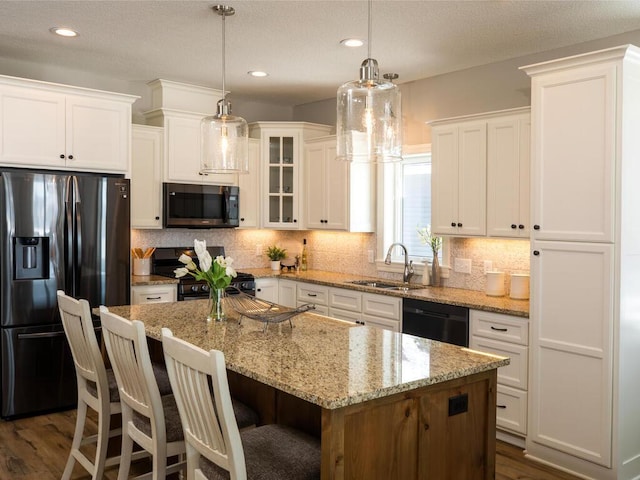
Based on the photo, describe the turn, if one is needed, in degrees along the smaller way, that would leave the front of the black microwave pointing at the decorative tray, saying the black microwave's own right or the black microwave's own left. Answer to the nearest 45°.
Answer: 0° — it already faces it

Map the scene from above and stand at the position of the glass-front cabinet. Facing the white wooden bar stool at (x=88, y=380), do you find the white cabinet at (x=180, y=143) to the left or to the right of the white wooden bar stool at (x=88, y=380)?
right

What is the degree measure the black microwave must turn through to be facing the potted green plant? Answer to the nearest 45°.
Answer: approximately 135° to its left

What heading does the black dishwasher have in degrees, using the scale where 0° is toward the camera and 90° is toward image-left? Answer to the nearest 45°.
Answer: approximately 45°

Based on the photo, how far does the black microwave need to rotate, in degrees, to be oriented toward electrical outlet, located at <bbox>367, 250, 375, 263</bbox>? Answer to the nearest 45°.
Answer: approximately 90° to its left

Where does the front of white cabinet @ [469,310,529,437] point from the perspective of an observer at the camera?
facing the viewer and to the left of the viewer

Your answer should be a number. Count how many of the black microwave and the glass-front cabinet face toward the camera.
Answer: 2

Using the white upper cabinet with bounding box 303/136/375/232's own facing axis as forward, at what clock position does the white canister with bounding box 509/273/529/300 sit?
The white canister is roughly at 9 o'clock from the white upper cabinet.

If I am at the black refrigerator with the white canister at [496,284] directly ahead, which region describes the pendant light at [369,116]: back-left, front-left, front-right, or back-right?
front-right

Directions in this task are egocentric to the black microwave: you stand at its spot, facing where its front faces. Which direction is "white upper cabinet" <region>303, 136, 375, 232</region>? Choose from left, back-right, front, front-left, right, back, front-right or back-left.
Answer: left

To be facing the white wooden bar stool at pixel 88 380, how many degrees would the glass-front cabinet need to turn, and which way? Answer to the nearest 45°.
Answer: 0° — it already faces it

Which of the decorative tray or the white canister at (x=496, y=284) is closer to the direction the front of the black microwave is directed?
the decorative tray

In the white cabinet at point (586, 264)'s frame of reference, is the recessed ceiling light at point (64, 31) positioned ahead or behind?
ahead

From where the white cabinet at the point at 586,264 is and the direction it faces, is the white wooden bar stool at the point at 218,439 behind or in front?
in front

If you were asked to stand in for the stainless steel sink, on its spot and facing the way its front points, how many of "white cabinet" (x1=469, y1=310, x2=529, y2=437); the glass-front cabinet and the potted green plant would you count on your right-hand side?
2

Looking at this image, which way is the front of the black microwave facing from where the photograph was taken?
facing the viewer

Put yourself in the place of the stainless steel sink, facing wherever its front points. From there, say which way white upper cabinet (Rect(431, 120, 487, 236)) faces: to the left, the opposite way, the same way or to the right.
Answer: the same way

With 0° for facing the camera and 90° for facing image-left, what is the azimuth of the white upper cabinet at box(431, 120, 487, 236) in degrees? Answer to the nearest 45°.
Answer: approximately 45°

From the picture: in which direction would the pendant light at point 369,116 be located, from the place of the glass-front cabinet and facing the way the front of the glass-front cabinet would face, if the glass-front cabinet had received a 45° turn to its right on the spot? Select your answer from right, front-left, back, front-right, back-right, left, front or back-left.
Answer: front-left

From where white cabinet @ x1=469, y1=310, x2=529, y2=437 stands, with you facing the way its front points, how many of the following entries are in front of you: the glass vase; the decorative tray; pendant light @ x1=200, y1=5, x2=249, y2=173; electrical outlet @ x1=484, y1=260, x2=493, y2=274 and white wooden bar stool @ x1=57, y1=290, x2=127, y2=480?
4
